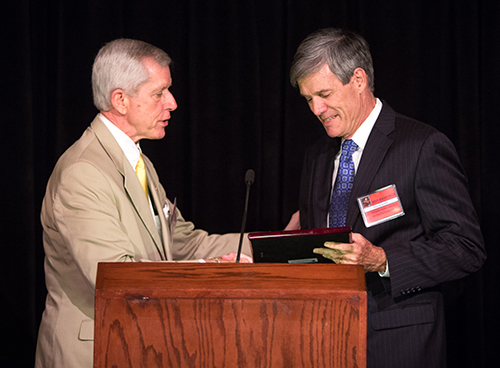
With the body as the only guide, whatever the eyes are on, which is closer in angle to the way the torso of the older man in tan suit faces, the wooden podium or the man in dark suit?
the man in dark suit

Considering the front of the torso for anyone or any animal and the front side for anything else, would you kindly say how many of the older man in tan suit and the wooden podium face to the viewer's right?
1

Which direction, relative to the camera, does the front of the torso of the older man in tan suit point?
to the viewer's right

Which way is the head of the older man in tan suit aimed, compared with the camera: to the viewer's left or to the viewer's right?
to the viewer's right

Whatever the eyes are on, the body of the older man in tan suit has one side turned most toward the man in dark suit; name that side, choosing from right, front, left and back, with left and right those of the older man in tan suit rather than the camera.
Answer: front

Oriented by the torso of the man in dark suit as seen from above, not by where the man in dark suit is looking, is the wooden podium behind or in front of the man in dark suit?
in front

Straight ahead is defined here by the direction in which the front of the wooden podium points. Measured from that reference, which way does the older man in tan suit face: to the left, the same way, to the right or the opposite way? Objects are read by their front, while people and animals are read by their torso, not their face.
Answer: to the left

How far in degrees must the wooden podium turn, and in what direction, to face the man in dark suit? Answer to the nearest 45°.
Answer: approximately 135° to its left

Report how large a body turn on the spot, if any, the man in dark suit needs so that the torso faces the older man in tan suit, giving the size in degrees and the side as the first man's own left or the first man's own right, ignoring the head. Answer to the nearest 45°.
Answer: approximately 45° to the first man's own right

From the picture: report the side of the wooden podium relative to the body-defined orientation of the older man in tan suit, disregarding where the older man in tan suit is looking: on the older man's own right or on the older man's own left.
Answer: on the older man's own right

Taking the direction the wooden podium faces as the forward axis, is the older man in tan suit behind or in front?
behind

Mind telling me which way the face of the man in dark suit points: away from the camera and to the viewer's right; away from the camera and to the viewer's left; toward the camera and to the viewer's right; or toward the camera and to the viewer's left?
toward the camera and to the viewer's left
